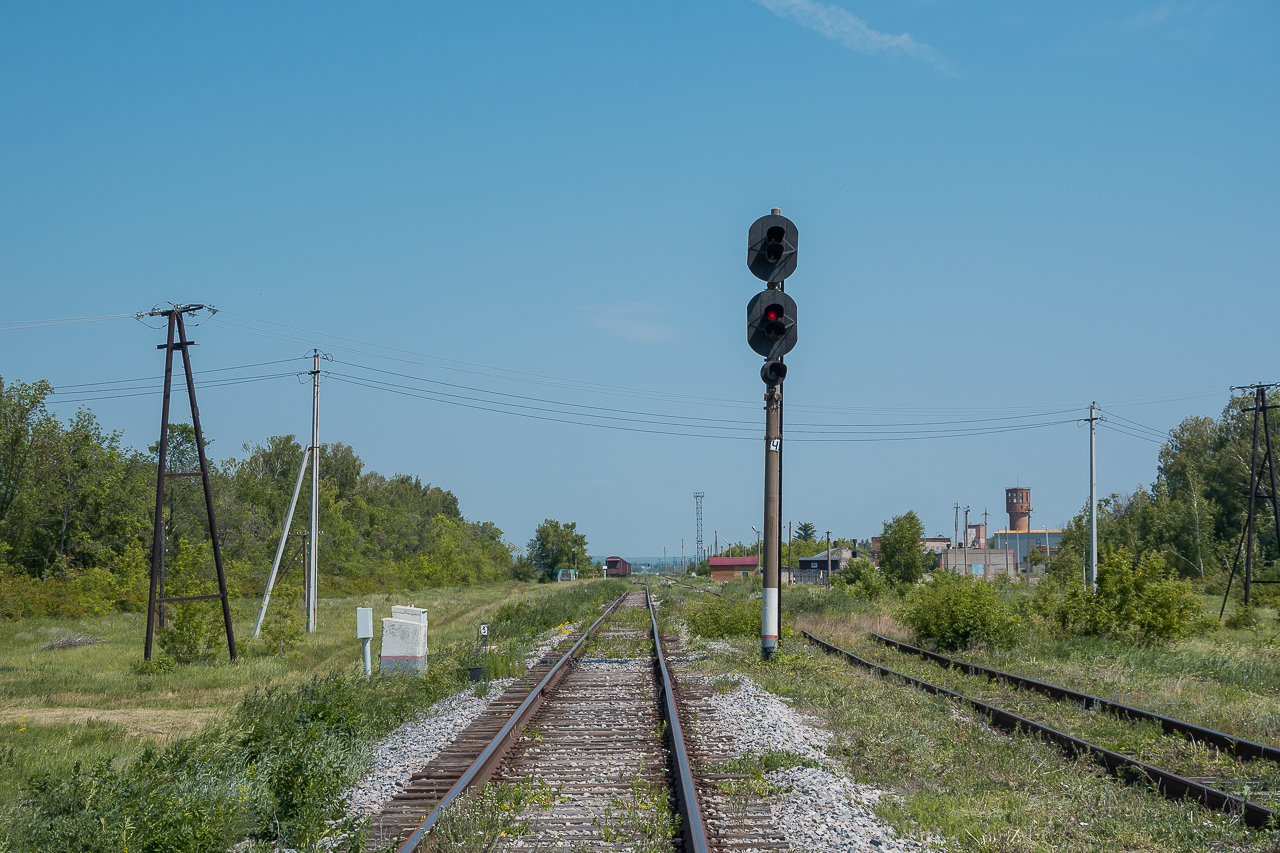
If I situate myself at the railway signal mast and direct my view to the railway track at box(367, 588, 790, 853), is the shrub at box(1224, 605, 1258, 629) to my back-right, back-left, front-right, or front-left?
back-left

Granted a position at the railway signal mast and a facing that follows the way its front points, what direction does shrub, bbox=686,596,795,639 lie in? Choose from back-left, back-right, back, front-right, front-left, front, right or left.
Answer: back

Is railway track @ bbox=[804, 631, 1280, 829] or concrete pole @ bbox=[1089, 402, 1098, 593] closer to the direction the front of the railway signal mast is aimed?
the railway track

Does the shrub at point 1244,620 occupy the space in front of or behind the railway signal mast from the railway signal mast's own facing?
behind

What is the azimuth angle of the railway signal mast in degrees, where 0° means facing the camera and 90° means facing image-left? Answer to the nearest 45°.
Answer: approximately 0°

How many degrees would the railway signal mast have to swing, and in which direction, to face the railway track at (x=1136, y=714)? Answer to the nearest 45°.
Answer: approximately 45° to its left

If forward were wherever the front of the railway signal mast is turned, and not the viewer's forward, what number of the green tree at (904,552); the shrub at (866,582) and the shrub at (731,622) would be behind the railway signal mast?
3

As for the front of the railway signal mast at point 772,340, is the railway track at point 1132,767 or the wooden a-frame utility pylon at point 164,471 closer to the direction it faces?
the railway track
